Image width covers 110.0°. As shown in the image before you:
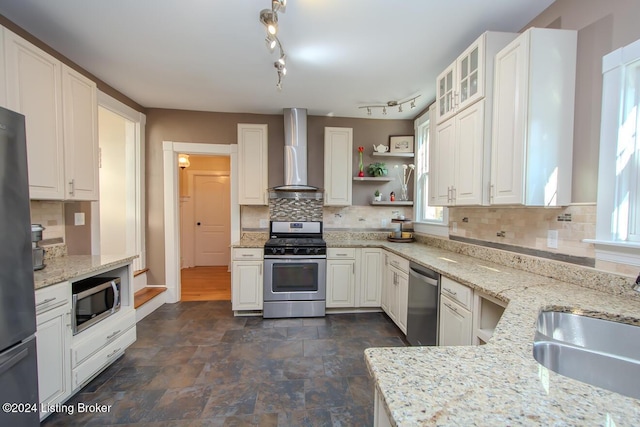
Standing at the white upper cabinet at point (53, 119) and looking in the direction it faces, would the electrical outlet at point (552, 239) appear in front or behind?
in front

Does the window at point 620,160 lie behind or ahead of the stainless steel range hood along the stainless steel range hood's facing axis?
ahead

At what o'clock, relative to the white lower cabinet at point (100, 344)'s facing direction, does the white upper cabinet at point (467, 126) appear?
The white upper cabinet is roughly at 12 o'clock from the white lower cabinet.

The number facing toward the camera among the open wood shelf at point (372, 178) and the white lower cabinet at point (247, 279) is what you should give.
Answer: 2

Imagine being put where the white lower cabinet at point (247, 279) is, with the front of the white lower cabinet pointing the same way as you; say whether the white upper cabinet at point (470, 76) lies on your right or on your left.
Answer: on your left

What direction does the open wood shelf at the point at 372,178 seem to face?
toward the camera

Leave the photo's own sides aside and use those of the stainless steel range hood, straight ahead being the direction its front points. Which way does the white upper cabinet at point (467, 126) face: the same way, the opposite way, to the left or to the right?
to the right

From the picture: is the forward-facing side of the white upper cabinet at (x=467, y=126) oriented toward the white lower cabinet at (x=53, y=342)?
yes

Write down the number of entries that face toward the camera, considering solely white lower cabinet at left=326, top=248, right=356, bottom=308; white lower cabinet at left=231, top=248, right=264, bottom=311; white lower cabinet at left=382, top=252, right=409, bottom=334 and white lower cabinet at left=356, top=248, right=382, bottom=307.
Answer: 3

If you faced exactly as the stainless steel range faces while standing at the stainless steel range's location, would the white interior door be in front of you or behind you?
behind

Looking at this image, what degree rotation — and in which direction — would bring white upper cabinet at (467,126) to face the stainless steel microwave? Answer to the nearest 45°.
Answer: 0° — it already faces it

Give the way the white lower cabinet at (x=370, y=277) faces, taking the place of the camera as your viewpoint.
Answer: facing the viewer

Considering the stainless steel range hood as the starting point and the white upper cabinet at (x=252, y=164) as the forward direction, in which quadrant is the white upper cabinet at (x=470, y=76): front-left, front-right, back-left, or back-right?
back-left

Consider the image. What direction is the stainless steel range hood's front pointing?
toward the camera
